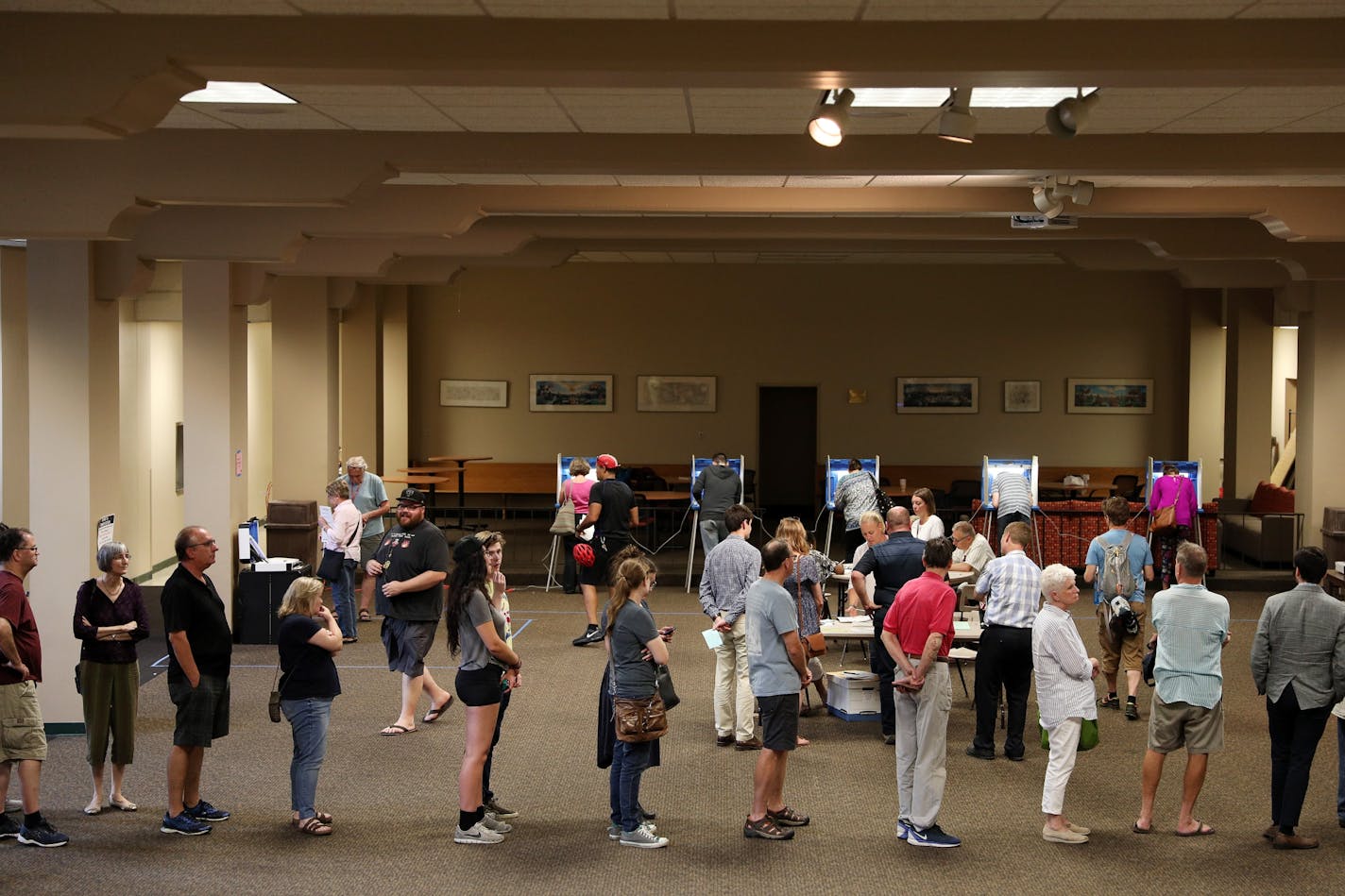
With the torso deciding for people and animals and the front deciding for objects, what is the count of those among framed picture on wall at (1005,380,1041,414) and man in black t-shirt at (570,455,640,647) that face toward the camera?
1

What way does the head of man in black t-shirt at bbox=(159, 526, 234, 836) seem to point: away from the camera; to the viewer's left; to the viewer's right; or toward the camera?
to the viewer's right

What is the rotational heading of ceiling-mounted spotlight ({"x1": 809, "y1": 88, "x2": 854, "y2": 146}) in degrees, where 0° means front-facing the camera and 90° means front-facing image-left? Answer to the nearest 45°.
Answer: approximately 45°

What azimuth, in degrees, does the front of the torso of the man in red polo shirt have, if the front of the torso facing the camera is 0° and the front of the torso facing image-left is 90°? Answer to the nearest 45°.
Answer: approximately 225°

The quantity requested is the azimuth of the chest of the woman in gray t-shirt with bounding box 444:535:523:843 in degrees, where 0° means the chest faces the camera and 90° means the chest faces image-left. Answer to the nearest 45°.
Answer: approximately 270°

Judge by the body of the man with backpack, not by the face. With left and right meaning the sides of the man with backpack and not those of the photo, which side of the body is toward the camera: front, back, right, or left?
back

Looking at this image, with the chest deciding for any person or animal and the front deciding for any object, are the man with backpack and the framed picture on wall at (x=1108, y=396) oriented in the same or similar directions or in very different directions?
very different directions

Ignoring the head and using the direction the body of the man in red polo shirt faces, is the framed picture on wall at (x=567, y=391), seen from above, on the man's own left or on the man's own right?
on the man's own left
